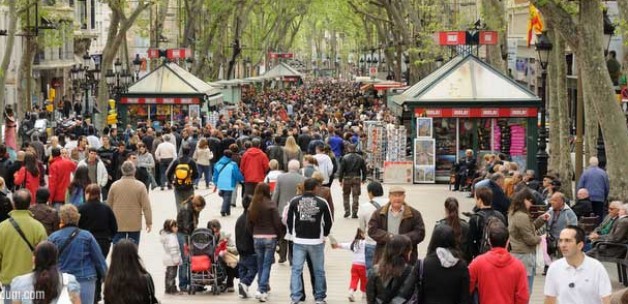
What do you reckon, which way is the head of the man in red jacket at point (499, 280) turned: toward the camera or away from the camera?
away from the camera

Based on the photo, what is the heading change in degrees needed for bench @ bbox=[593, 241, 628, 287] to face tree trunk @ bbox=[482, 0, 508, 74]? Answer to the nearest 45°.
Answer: approximately 90° to its right

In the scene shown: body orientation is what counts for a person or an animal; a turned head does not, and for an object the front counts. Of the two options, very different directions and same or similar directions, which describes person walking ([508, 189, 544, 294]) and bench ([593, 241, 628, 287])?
very different directions

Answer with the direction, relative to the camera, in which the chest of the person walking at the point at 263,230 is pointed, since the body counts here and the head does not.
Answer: away from the camera

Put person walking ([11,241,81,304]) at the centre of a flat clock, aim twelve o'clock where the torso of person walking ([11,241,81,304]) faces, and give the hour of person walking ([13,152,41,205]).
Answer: person walking ([13,152,41,205]) is roughly at 12 o'clock from person walking ([11,241,81,304]).

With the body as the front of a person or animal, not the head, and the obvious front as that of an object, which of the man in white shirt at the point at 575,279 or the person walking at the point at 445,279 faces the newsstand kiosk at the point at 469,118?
the person walking
